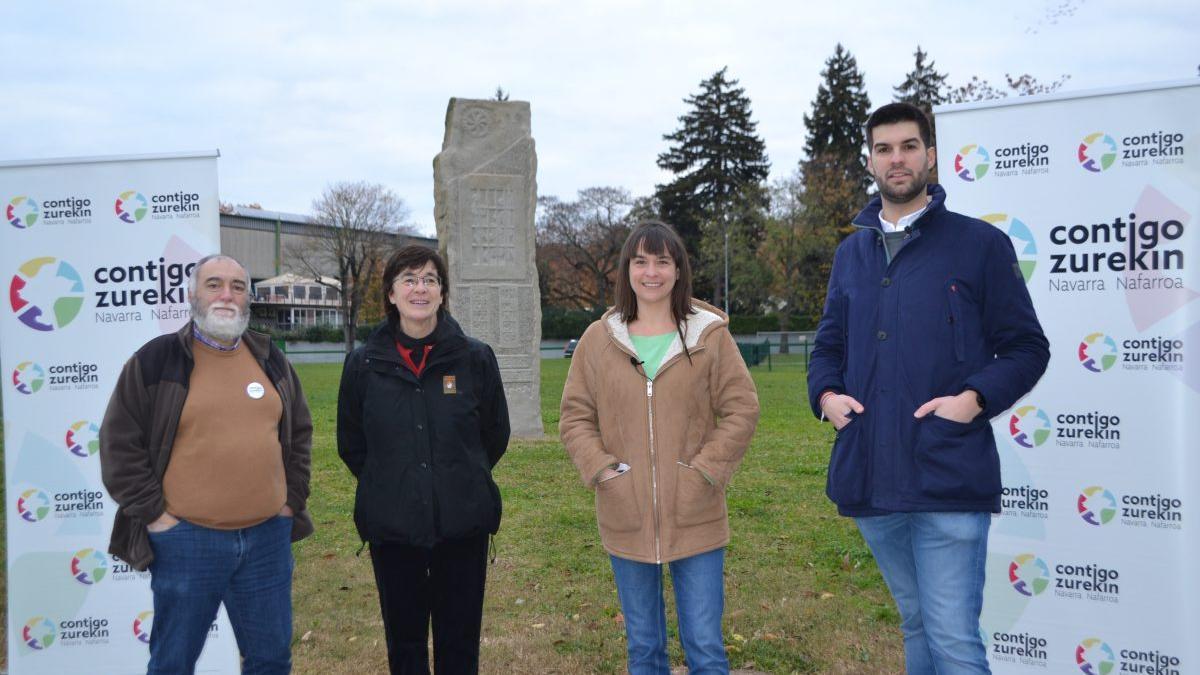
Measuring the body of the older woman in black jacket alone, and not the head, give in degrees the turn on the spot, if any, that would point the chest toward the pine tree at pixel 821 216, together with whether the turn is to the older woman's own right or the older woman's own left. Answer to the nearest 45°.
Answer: approximately 135° to the older woman's own left

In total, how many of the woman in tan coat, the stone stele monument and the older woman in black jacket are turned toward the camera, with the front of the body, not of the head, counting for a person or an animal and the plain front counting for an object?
3

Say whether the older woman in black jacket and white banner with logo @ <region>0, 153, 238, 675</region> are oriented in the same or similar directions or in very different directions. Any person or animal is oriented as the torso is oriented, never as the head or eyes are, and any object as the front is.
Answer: same or similar directions

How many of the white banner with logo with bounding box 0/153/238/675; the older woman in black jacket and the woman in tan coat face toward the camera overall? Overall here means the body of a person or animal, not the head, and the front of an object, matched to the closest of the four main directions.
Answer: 3

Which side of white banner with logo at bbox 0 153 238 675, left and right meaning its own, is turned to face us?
front

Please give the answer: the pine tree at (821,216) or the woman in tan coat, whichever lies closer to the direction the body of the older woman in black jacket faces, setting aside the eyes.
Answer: the woman in tan coat

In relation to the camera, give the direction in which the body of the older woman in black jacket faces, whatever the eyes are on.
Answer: toward the camera

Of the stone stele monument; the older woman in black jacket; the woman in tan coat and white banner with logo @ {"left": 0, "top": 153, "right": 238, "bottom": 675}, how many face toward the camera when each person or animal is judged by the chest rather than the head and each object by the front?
4

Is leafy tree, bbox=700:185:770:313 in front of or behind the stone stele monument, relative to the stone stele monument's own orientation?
behind

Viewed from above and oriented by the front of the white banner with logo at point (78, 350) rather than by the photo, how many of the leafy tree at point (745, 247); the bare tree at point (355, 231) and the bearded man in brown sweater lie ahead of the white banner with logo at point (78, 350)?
1

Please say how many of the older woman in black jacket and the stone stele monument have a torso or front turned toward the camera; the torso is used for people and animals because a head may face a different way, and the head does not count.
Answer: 2

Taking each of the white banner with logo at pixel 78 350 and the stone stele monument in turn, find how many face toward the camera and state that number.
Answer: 2

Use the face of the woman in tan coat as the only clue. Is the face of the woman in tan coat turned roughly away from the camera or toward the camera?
toward the camera

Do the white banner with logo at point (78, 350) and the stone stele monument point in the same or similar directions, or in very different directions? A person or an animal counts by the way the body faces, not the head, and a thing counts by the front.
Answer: same or similar directions

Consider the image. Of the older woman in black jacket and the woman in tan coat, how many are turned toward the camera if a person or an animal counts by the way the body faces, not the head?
2

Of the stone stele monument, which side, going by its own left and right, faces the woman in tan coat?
front

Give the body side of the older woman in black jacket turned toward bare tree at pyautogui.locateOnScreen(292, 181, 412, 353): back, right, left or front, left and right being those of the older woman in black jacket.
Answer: back

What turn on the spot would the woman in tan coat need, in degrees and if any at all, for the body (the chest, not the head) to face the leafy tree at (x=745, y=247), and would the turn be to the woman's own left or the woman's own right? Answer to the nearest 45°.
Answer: approximately 180°
